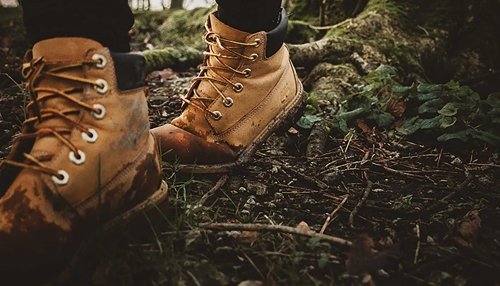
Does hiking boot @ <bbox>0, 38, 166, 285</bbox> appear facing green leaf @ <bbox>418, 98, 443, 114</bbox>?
no

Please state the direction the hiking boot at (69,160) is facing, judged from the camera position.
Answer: facing the viewer and to the left of the viewer

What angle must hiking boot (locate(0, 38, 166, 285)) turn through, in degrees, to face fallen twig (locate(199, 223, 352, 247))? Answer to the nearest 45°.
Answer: approximately 135° to its left

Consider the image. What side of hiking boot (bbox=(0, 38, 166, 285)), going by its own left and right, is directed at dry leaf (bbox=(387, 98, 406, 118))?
back

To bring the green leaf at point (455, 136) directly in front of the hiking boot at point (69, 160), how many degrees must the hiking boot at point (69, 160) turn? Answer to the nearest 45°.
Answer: approximately 135° to its left

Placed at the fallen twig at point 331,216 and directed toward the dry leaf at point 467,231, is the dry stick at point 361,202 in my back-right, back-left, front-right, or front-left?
front-left

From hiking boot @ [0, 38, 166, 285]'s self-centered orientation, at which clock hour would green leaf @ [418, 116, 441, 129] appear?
The green leaf is roughly at 7 o'clock from the hiking boot.

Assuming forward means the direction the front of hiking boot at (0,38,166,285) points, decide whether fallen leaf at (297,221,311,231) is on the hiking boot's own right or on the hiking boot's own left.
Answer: on the hiking boot's own left

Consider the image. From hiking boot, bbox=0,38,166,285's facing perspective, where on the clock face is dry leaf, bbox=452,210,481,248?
The dry leaf is roughly at 8 o'clock from the hiking boot.

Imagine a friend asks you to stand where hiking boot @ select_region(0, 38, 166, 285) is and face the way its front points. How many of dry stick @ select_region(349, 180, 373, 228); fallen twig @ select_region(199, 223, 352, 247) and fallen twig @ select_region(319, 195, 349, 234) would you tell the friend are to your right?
0

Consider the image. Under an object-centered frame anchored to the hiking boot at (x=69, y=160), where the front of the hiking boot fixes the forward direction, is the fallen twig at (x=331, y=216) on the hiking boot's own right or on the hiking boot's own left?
on the hiking boot's own left

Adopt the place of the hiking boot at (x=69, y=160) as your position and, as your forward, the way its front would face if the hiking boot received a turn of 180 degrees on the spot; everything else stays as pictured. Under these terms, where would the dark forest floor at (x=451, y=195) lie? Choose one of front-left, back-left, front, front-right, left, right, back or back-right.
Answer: front-right

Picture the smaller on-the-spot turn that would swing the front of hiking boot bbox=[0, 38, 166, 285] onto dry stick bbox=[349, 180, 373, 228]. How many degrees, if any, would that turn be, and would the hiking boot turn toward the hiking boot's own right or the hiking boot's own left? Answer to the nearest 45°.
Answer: approximately 135° to the hiking boot's own left
